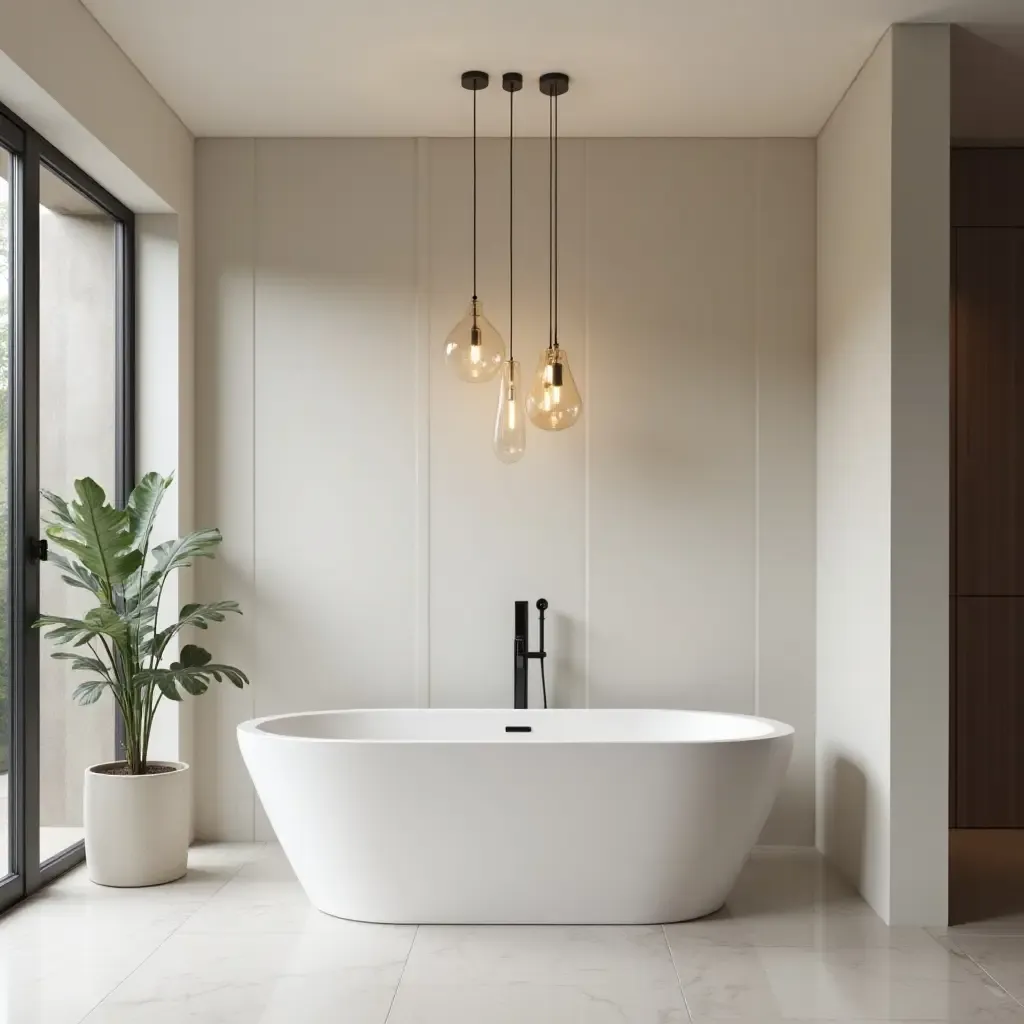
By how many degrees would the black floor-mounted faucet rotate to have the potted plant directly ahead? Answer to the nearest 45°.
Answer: approximately 45° to its right

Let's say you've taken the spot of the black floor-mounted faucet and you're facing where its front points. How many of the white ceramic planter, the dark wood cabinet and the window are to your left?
1

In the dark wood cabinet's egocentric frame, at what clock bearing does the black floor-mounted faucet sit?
The black floor-mounted faucet is roughly at 2 o'clock from the dark wood cabinet.

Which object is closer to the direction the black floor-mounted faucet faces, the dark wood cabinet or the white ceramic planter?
the white ceramic planter

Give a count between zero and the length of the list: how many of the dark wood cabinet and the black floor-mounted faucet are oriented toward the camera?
2

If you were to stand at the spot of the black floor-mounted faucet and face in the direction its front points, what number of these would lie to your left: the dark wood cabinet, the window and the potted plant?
1

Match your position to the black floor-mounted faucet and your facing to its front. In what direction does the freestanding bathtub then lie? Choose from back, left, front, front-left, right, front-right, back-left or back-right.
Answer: front

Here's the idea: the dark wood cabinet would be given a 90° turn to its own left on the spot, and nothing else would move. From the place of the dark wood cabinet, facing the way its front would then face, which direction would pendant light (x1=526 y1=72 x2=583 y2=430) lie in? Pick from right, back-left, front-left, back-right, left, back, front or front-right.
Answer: back-right

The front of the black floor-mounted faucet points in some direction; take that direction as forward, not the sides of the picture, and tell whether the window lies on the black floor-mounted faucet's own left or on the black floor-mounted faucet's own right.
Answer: on the black floor-mounted faucet's own right

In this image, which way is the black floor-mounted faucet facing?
toward the camera

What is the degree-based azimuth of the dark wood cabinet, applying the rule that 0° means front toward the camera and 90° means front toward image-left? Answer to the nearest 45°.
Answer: approximately 0°
